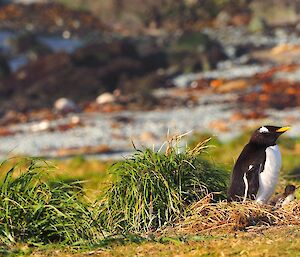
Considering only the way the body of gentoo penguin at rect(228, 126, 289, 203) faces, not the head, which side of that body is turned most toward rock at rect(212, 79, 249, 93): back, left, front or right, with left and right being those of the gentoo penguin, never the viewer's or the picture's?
left

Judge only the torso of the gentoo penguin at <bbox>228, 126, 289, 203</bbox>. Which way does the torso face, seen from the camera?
to the viewer's right

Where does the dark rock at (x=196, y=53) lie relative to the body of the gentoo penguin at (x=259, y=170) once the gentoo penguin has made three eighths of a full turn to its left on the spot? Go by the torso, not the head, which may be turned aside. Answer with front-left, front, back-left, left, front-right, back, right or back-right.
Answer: front-right

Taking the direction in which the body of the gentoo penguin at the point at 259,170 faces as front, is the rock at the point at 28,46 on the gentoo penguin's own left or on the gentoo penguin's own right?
on the gentoo penguin's own left

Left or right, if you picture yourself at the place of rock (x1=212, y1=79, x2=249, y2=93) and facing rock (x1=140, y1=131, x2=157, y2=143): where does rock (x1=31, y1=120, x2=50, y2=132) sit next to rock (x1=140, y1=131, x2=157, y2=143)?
right
